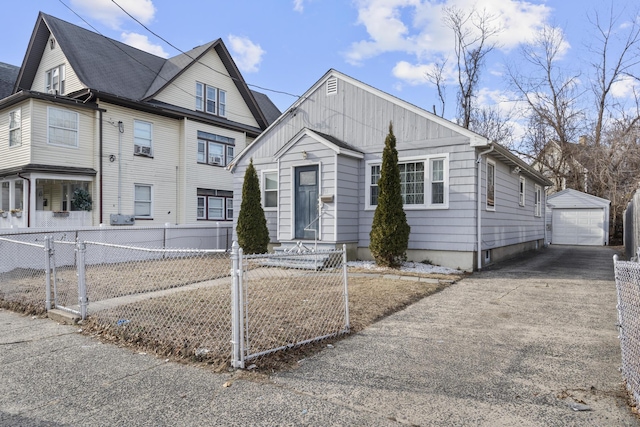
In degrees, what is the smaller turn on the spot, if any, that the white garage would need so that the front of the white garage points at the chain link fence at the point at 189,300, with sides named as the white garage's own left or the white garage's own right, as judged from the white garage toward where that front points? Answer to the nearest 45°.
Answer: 0° — it already faces it

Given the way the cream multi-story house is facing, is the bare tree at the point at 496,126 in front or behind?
behind

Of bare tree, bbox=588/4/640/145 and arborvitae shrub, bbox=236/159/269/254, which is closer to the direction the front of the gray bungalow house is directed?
the arborvitae shrub

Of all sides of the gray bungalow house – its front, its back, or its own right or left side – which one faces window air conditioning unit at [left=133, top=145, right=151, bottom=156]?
right

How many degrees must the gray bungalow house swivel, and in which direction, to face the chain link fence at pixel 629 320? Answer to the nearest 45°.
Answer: approximately 45° to its left

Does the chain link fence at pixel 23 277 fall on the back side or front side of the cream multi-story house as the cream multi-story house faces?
on the front side

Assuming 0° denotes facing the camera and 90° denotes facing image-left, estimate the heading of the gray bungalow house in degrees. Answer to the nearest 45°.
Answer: approximately 45°

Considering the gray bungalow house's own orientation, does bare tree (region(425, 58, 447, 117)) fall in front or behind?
behind

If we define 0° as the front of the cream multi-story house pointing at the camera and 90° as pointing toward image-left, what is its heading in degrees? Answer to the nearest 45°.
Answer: approximately 45°

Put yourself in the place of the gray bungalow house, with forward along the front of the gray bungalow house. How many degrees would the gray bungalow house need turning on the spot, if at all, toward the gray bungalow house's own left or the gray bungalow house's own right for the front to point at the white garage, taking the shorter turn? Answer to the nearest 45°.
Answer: approximately 180°

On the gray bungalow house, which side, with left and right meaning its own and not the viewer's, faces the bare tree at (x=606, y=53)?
back

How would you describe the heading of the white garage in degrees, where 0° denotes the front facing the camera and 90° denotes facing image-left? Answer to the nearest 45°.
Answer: approximately 0°

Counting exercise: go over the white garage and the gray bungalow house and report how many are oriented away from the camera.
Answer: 0

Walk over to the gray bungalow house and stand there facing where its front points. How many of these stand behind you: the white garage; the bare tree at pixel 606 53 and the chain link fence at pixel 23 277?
2
